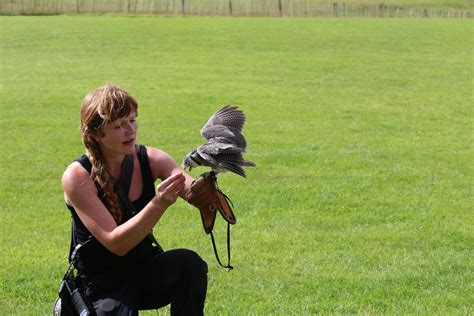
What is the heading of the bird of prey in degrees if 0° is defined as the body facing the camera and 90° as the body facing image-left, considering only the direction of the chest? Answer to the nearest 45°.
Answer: approximately 90°

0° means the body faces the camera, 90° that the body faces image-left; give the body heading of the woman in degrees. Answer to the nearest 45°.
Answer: approximately 315°
